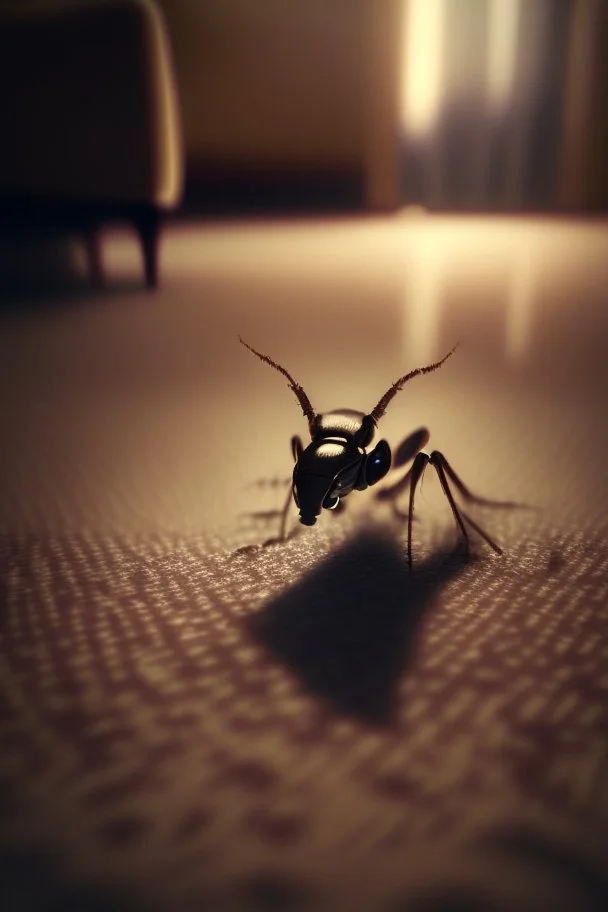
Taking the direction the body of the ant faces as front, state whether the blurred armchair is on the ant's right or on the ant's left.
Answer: on the ant's right

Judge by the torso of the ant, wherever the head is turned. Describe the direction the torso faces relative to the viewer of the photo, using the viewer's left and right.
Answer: facing the viewer and to the left of the viewer
